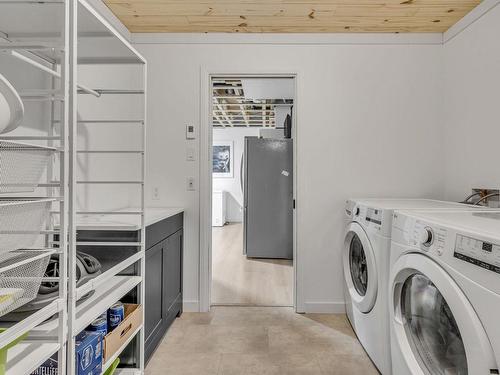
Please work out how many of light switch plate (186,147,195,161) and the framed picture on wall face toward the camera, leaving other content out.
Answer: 2

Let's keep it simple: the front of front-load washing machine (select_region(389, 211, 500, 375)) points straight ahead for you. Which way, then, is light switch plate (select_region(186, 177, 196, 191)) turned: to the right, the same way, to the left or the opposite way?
to the left

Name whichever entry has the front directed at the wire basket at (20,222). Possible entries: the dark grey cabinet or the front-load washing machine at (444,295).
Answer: the front-load washing machine

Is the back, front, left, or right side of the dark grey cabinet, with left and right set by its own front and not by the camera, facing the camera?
right

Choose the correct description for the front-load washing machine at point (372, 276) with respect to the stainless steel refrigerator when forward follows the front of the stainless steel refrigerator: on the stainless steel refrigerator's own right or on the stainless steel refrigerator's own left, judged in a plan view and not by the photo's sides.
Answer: on the stainless steel refrigerator's own left

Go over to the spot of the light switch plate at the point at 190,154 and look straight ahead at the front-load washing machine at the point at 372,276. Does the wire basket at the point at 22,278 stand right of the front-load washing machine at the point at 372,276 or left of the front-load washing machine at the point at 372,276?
right

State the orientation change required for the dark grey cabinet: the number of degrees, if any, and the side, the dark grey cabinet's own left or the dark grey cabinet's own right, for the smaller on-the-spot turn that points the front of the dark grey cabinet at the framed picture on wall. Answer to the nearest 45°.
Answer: approximately 90° to the dark grey cabinet's own left
